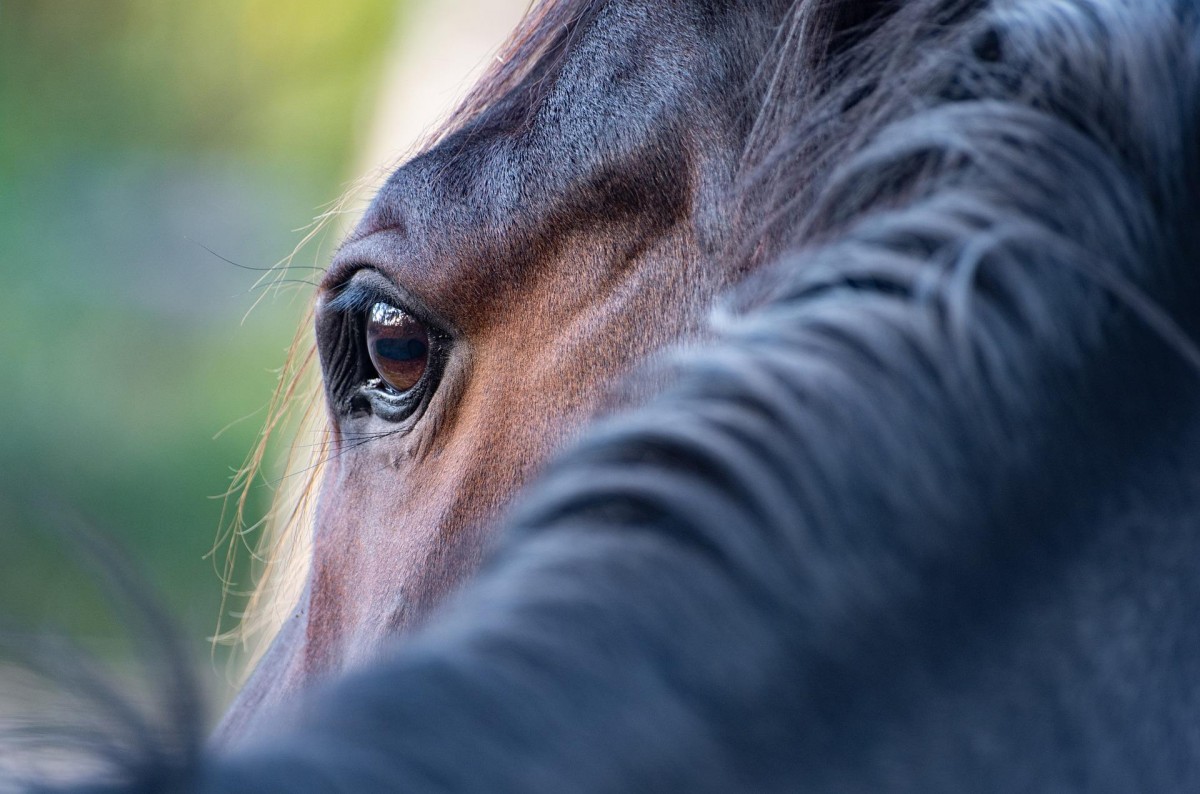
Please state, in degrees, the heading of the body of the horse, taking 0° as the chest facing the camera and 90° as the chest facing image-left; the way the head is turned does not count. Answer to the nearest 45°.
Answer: approximately 135°
